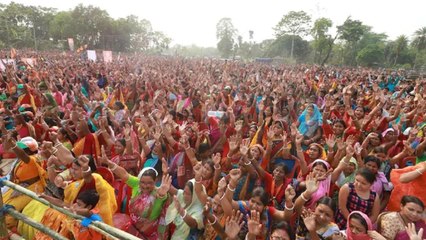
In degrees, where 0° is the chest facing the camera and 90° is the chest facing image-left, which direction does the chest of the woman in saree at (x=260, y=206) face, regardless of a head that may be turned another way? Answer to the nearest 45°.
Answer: approximately 0°

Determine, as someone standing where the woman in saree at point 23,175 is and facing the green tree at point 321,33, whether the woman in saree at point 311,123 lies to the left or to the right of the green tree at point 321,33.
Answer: right

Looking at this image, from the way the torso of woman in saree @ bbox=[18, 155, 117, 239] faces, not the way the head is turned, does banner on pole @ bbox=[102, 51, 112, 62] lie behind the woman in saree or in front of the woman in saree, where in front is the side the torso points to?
behind

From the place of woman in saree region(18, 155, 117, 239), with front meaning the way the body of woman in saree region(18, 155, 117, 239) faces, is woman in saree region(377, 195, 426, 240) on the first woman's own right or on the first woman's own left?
on the first woman's own left

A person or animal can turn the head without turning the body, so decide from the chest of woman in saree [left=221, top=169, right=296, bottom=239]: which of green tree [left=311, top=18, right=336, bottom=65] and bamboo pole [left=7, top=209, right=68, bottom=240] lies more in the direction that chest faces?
the bamboo pole

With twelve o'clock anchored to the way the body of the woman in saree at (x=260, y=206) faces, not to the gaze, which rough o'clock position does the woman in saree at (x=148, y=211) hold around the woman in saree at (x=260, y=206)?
the woman in saree at (x=148, y=211) is roughly at 3 o'clock from the woman in saree at (x=260, y=206).

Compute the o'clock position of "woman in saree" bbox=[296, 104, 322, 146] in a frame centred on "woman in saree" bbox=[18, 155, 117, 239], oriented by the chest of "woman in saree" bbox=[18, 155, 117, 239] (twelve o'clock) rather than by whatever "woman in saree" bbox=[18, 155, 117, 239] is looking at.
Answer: "woman in saree" bbox=[296, 104, 322, 146] is roughly at 7 o'clock from "woman in saree" bbox=[18, 155, 117, 239].

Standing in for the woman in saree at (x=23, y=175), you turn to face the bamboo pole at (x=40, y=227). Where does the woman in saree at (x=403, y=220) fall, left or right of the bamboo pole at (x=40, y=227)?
left

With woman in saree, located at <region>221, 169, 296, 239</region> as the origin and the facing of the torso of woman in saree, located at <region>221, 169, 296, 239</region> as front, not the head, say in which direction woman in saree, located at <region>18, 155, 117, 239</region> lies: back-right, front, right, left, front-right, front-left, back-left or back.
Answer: right

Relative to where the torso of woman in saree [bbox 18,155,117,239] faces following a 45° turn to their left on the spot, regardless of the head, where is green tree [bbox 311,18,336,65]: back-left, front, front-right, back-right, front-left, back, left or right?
back-left

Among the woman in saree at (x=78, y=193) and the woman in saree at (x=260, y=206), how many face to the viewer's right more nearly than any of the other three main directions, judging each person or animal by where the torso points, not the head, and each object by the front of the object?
0

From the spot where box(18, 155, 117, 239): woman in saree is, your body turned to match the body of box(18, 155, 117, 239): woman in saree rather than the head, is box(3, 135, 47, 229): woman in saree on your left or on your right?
on your right

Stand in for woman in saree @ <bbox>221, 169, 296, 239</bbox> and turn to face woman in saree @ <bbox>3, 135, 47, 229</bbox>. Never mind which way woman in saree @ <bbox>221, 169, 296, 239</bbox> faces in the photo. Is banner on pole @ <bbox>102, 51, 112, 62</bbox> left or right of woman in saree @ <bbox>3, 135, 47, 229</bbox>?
right
